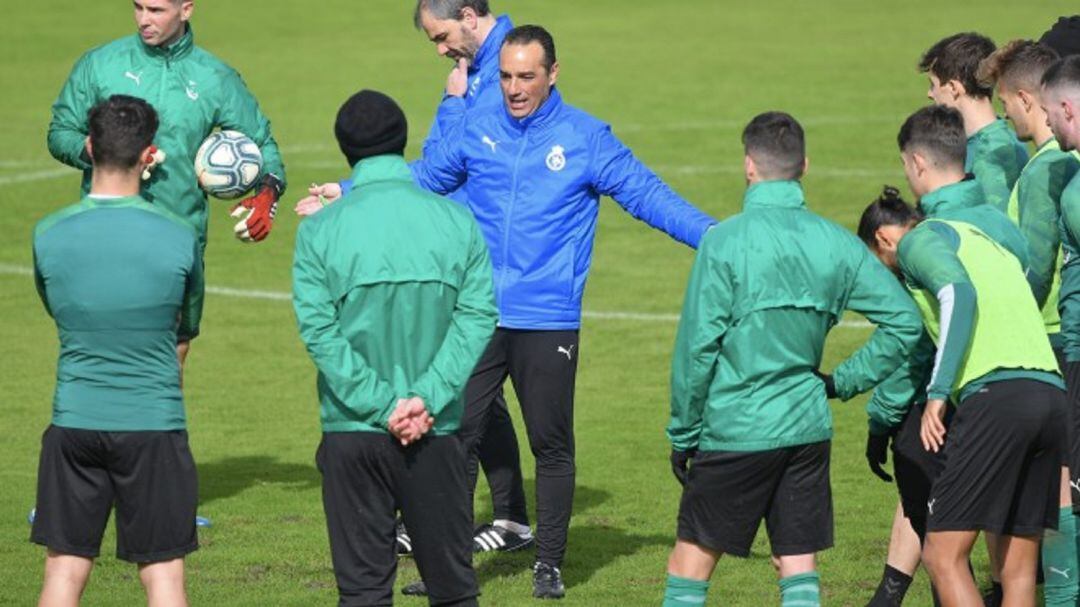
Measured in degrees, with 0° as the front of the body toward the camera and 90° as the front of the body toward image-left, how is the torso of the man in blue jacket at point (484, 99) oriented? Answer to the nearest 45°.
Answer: approximately 45°

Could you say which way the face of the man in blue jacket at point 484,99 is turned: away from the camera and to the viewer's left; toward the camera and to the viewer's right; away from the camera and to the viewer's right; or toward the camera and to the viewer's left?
toward the camera and to the viewer's left

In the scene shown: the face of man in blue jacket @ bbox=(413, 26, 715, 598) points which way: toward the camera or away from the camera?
toward the camera
